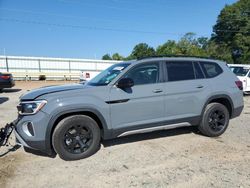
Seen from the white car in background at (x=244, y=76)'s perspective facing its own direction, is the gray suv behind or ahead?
ahead
